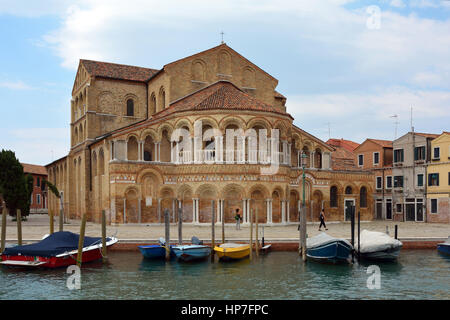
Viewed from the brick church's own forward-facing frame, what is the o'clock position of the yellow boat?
The yellow boat is roughly at 6 o'clock from the brick church.

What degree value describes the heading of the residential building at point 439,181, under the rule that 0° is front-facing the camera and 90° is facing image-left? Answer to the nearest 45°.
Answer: approximately 0°

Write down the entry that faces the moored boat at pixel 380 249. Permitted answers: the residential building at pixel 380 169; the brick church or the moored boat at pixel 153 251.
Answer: the residential building

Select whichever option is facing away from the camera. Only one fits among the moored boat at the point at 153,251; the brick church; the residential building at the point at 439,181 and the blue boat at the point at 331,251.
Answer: the brick church

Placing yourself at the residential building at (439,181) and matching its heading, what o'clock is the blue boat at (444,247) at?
The blue boat is roughly at 12 o'clock from the residential building.
